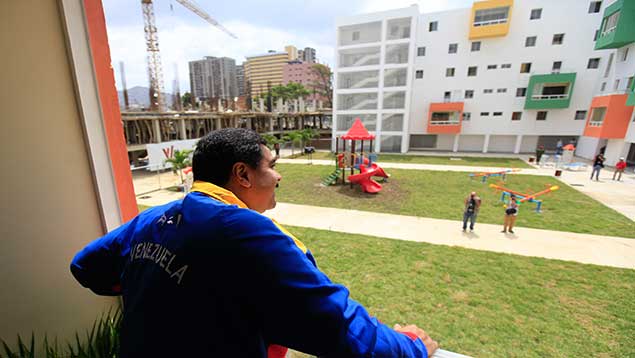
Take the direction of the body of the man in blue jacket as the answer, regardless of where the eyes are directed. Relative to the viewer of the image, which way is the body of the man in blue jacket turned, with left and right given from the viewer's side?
facing away from the viewer and to the right of the viewer

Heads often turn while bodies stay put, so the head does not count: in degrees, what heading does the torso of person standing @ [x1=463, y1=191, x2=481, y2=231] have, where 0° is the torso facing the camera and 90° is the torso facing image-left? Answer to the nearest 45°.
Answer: approximately 0°

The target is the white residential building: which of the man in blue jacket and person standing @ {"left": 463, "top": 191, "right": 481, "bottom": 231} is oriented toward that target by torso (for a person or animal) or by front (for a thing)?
the man in blue jacket

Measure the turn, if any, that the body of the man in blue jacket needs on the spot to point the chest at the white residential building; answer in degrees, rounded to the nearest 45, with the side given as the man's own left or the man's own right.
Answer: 0° — they already face it

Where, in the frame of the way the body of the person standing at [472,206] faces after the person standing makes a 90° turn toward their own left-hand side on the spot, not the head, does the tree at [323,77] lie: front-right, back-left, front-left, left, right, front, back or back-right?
back-left

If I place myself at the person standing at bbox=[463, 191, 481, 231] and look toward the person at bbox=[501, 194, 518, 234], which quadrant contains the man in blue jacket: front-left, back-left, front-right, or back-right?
back-right

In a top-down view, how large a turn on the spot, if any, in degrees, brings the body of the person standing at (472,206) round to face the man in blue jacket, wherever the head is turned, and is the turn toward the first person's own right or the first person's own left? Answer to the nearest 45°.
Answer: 0° — they already face them

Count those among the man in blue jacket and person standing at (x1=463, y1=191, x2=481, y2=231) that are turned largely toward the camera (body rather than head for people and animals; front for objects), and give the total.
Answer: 1

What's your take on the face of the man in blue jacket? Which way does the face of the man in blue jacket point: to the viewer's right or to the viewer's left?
to the viewer's right

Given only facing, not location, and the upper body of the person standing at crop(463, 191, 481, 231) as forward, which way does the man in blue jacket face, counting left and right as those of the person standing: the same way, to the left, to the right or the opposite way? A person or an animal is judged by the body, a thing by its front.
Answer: the opposite way
